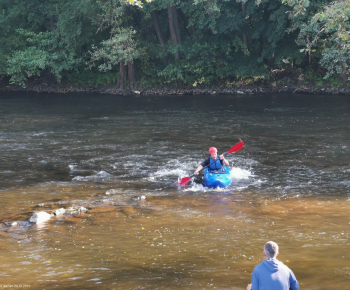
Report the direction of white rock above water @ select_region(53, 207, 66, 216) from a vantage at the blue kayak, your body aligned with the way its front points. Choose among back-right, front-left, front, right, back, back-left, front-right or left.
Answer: front-right

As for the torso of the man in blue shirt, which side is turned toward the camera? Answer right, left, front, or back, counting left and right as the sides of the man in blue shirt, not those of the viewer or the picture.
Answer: back

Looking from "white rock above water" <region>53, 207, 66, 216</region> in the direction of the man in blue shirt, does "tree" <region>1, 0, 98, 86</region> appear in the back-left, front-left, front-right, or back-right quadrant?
back-left

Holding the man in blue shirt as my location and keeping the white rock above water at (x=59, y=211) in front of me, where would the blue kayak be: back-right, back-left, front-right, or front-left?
front-right

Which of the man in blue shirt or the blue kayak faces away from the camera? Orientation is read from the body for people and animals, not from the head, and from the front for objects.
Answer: the man in blue shirt

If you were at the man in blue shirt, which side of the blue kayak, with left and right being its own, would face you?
front

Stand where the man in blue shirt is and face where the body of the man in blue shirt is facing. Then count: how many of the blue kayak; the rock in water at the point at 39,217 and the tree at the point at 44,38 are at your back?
0

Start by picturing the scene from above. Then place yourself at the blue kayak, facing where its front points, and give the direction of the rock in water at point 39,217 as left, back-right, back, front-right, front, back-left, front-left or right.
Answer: front-right

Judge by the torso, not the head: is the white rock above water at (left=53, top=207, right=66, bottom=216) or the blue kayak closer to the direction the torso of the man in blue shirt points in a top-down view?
the blue kayak

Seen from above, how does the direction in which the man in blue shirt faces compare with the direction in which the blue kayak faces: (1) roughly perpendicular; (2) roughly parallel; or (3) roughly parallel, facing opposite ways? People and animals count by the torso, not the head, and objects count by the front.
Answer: roughly parallel, facing opposite ways

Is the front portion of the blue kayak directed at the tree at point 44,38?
no

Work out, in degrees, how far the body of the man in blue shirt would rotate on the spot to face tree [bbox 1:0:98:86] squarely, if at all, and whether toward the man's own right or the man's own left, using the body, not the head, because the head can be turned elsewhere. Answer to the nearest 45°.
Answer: approximately 45° to the man's own left

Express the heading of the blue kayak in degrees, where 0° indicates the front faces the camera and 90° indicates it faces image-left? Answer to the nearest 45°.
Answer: approximately 0°

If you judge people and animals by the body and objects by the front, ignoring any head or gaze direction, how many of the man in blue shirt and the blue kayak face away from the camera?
1
